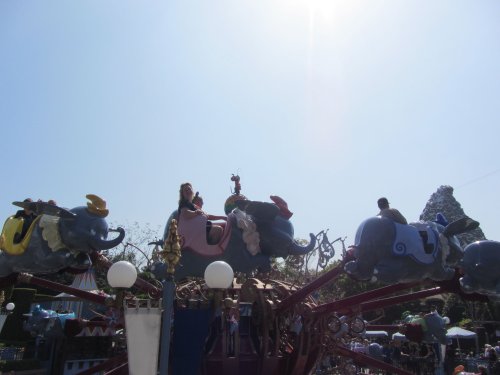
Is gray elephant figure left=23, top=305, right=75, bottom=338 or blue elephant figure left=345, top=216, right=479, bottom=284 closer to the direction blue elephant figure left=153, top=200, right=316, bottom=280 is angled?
the blue elephant figure

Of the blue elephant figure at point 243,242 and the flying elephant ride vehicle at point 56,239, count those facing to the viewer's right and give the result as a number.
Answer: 2

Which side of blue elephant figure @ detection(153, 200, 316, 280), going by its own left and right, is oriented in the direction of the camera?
right

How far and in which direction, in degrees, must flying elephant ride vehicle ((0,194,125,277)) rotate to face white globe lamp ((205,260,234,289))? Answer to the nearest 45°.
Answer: approximately 45° to its right

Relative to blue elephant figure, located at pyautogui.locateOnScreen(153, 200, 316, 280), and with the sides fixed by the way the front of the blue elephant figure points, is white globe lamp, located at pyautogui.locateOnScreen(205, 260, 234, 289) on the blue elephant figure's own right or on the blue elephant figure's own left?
on the blue elephant figure's own right

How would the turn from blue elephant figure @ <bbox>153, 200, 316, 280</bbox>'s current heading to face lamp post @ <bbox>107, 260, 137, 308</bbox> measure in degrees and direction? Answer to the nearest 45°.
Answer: approximately 135° to its right

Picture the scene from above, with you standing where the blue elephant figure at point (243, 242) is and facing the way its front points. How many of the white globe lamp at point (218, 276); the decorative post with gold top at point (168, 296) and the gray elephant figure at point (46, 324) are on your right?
2

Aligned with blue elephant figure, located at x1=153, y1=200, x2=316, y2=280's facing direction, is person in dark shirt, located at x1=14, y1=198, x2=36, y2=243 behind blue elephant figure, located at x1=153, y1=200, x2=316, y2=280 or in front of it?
behind

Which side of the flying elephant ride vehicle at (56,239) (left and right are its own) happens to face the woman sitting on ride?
front

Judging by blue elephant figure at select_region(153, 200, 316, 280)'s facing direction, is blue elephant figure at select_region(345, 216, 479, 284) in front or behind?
in front

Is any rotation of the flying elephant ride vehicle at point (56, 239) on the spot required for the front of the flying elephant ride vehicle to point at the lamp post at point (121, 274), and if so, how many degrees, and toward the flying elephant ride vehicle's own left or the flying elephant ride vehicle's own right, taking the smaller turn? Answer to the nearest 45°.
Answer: approximately 90° to the flying elephant ride vehicle's own right

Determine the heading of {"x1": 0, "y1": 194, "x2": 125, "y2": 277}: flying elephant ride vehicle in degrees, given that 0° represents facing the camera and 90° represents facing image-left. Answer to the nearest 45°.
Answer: approximately 270°
